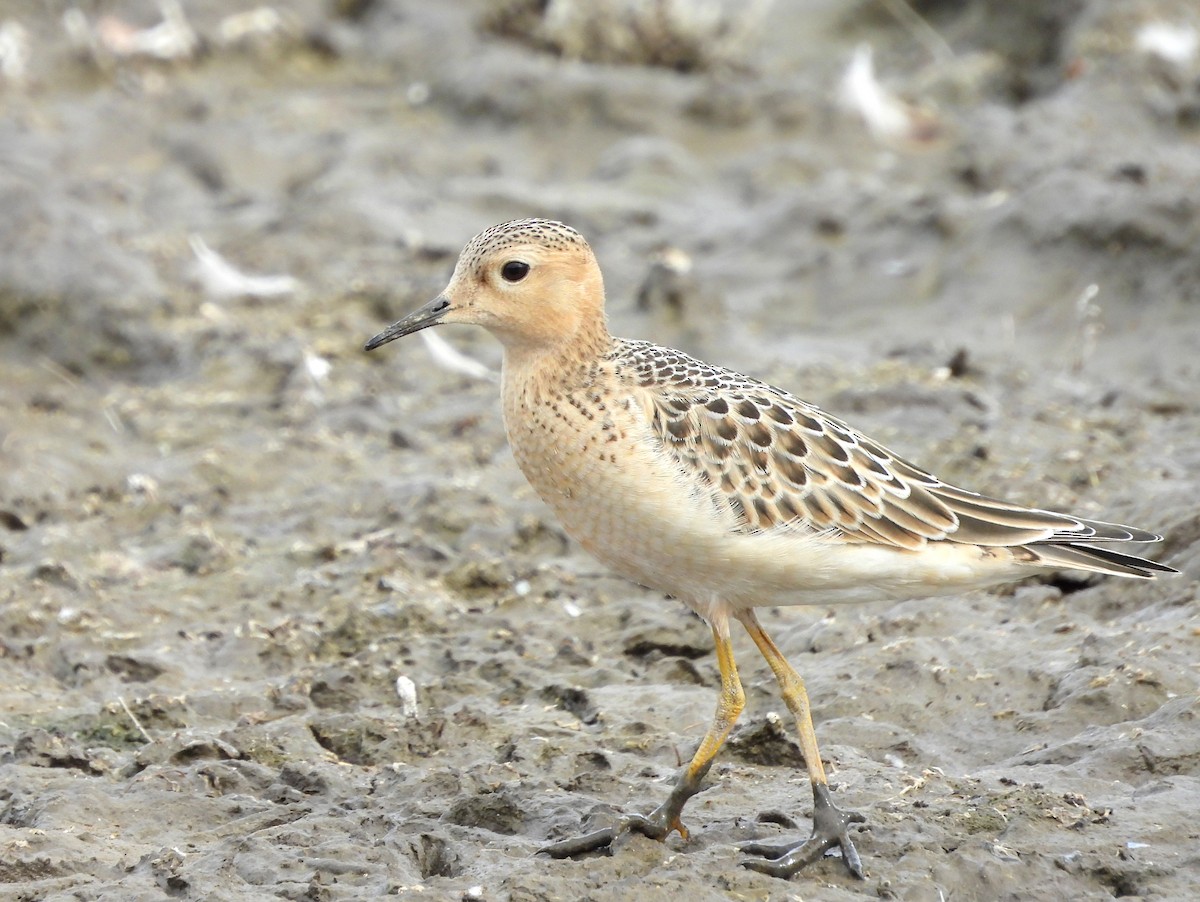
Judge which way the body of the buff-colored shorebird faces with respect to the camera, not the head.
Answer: to the viewer's left
